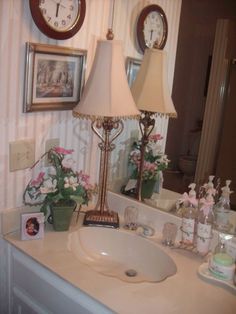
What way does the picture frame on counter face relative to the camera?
toward the camera

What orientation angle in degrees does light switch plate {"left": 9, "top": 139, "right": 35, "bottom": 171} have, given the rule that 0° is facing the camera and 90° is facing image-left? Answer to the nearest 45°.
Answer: approximately 315°

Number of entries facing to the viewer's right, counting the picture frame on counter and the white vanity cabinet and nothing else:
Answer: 0

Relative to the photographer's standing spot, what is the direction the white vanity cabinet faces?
facing the viewer and to the left of the viewer

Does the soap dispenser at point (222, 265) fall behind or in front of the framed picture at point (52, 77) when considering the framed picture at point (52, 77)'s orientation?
in front
